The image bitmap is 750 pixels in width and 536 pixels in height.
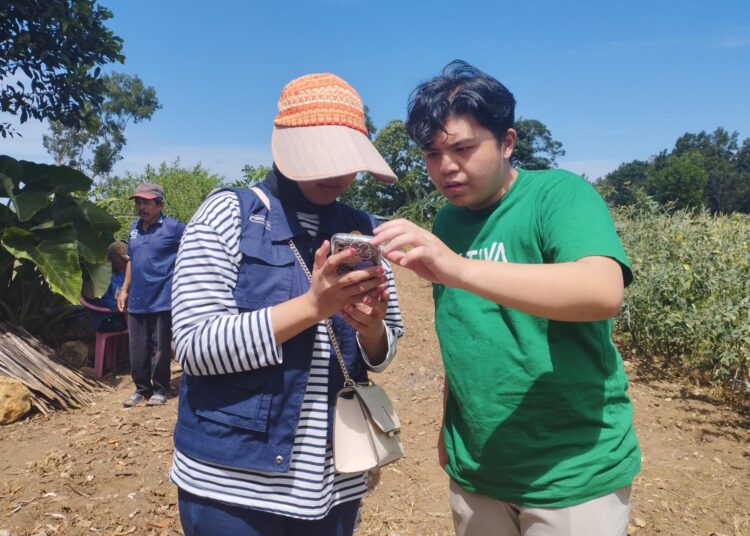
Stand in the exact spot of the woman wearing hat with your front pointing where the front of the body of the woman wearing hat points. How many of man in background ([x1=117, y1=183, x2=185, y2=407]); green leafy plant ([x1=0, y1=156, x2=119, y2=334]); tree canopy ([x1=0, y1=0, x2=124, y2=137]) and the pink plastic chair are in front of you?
0

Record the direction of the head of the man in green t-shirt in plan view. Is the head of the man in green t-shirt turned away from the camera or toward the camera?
toward the camera

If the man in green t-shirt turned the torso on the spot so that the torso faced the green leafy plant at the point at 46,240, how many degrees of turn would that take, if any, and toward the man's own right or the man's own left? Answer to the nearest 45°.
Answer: approximately 90° to the man's own right

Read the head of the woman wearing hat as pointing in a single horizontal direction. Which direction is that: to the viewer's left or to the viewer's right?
to the viewer's right

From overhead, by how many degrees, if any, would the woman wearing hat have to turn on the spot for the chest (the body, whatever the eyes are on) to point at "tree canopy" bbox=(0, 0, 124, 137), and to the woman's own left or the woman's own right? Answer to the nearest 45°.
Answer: approximately 180°

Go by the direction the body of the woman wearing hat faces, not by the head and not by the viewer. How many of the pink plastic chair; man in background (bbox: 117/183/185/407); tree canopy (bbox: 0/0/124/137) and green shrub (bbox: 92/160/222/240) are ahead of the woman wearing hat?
0

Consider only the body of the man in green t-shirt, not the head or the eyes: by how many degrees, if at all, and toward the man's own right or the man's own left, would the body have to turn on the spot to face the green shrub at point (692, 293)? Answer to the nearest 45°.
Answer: approximately 135° to the man's own right

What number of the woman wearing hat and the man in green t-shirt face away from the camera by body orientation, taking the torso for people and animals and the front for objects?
0

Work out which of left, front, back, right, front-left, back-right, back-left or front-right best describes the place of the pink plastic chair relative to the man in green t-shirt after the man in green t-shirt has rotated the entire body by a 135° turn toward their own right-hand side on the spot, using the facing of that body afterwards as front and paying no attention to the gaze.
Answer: front-left

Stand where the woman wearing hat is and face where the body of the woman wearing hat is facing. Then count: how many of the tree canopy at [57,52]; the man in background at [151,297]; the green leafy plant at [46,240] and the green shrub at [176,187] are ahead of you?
0

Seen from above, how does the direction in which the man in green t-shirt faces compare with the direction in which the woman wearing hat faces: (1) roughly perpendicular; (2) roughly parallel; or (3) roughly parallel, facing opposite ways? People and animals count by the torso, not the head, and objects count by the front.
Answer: roughly perpendicular

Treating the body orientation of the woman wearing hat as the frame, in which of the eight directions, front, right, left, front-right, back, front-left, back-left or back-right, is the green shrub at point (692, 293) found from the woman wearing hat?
left

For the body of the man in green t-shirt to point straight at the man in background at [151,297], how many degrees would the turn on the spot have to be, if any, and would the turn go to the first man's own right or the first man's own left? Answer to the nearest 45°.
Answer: approximately 90° to the first man's own right

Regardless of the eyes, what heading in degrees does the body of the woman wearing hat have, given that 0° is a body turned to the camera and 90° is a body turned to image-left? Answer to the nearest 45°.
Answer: approximately 315°
